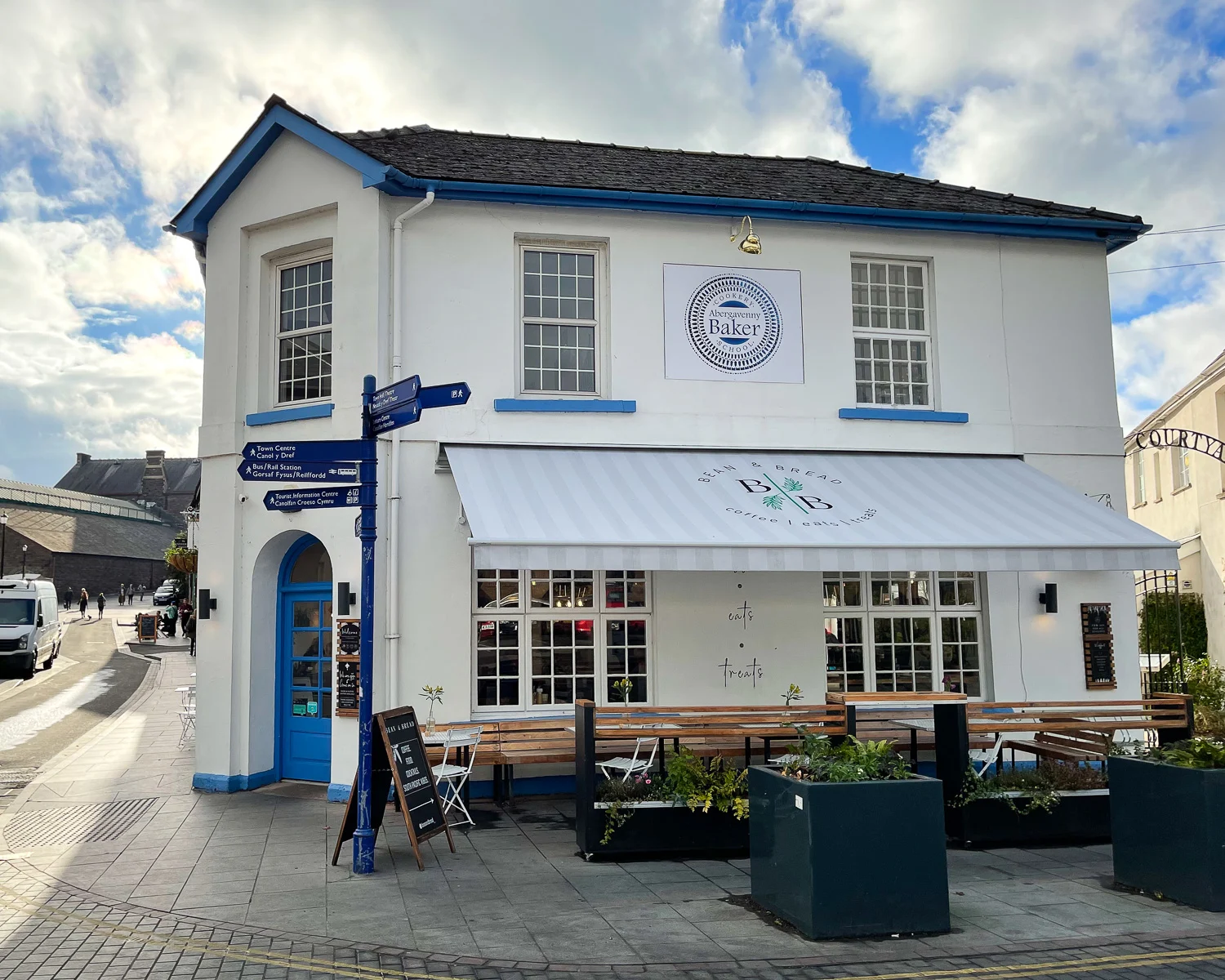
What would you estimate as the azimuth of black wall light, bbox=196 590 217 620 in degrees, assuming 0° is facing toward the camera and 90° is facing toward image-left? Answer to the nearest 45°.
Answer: approximately 90°

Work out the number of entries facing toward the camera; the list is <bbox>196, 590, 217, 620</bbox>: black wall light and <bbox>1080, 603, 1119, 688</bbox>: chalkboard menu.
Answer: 1

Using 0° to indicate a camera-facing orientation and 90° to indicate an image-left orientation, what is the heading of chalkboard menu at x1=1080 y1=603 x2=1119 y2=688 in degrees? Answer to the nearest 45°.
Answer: approximately 0°

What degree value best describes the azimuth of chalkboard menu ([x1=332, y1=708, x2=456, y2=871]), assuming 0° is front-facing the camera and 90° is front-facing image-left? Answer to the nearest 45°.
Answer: approximately 315°

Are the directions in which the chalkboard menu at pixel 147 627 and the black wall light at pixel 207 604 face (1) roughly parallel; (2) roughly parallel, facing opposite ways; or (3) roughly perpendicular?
roughly perpendicular

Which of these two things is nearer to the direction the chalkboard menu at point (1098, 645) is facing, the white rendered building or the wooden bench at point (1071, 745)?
the wooden bench

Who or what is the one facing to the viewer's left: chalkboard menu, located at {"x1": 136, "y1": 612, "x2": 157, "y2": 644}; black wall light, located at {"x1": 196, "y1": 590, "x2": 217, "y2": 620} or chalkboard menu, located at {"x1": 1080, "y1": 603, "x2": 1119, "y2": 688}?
the black wall light
